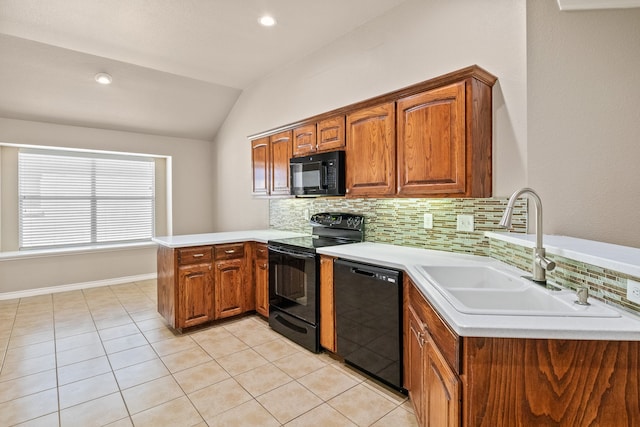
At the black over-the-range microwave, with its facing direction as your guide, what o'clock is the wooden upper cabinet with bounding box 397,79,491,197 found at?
The wooden upper cabinet is roughly at 9 o'clock from the black over-the-range microwave.

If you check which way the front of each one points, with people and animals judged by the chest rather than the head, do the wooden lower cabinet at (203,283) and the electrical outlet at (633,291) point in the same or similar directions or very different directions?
very different directions

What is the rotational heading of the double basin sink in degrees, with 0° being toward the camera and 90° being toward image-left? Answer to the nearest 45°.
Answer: approximately 90°

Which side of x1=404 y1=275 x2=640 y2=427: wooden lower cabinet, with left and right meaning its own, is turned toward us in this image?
left

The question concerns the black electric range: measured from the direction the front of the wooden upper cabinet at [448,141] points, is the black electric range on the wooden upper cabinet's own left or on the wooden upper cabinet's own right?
on the wooden upper cabinet's own right

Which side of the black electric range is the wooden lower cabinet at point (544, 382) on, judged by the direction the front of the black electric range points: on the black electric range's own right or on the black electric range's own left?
on the black electric range's own left
